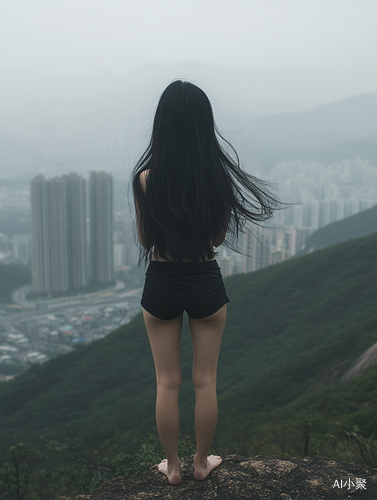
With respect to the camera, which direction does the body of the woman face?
away from the camera

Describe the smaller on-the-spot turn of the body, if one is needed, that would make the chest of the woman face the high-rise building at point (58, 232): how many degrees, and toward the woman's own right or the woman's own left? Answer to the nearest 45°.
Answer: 0° — they already face it

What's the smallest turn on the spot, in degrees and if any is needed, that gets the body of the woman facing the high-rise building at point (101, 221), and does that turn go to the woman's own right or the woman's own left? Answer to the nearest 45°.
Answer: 0° — they already face it

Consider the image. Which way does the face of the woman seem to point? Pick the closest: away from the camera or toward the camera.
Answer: away from the camera

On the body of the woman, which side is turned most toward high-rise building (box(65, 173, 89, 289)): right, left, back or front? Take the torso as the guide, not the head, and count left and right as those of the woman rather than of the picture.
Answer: front
